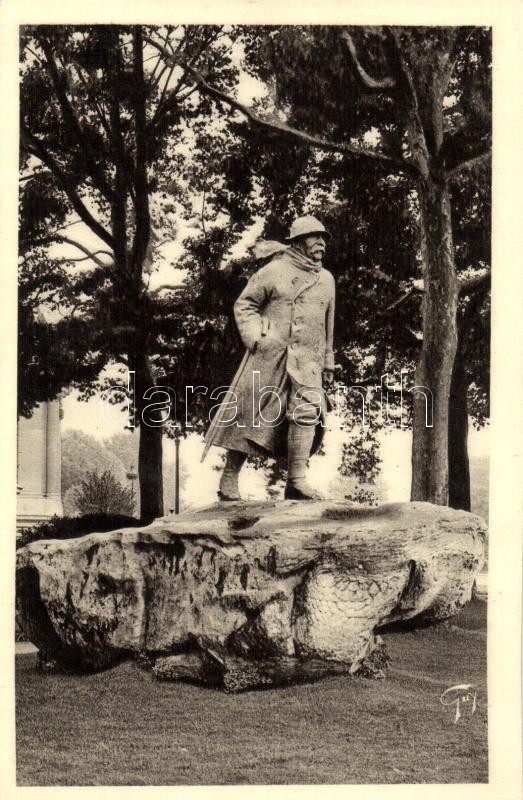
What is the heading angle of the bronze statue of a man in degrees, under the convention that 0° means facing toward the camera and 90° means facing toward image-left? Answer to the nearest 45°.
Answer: approximately 315°
